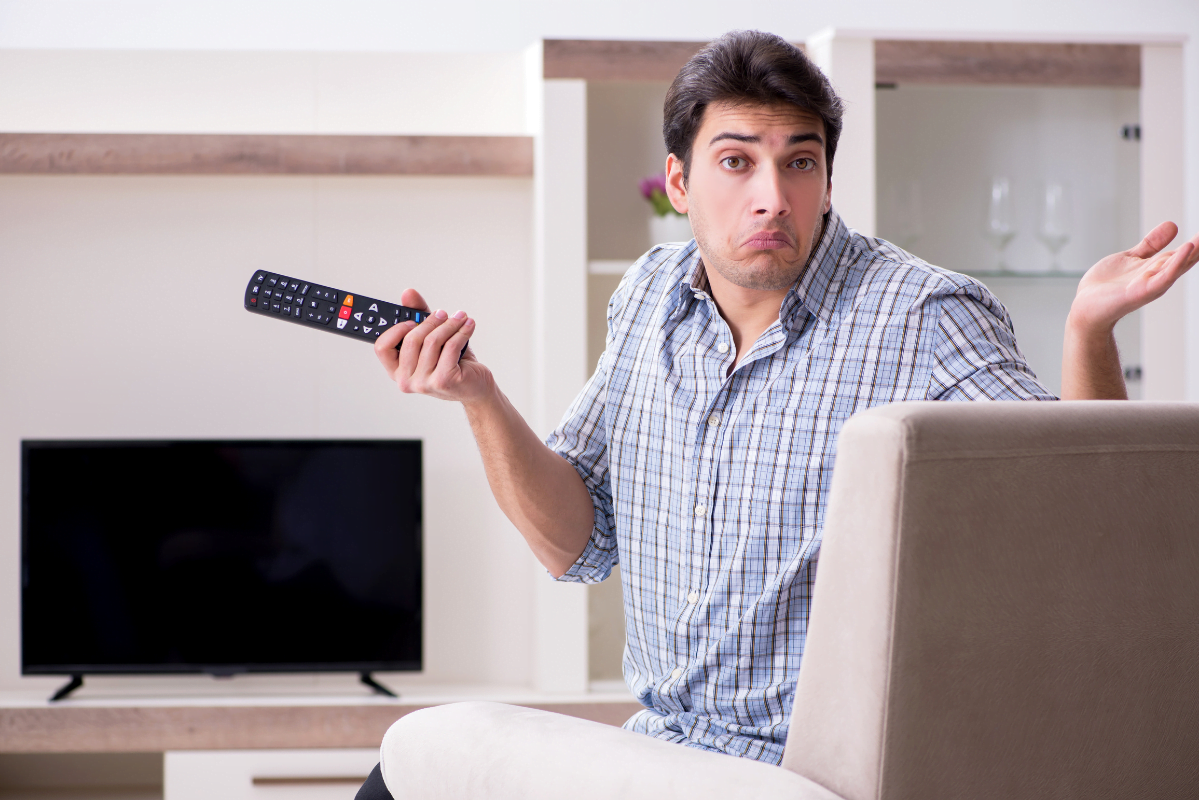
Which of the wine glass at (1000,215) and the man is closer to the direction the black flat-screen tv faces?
the man

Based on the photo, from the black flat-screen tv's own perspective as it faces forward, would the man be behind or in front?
in front

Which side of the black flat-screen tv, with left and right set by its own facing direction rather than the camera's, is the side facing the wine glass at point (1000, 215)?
left

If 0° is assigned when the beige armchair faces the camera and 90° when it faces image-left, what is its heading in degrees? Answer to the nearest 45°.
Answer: approximately 135°

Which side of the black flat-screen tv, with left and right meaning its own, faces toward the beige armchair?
front

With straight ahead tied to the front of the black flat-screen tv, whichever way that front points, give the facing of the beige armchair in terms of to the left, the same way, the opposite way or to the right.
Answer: the opposite way

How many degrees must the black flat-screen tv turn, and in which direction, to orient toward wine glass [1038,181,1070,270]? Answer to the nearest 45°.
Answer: approximately 90° to its left

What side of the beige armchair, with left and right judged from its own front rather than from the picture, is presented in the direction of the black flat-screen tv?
front

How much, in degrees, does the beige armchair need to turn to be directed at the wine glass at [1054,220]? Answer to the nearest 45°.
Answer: approximately 45° to its right

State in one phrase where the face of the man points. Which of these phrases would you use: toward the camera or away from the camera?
toward the camera

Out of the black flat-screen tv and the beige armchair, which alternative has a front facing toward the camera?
the black flat-screen tv

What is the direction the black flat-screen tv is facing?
toward the camera

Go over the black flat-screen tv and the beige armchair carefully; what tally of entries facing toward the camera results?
1
